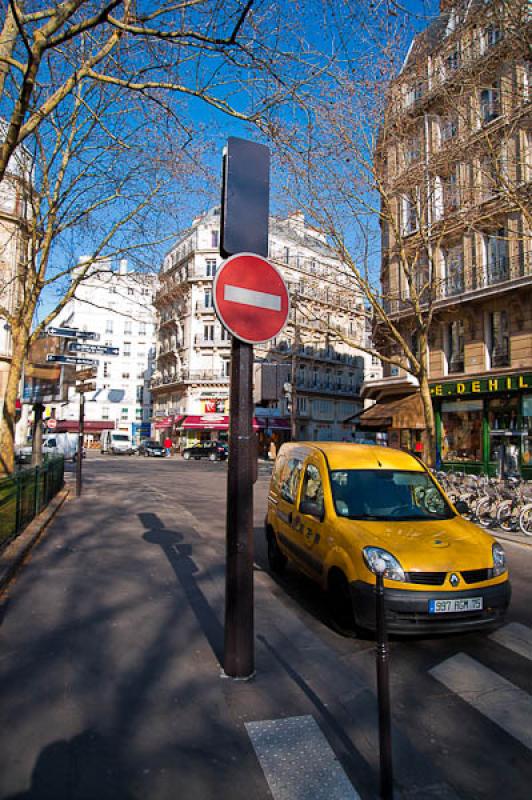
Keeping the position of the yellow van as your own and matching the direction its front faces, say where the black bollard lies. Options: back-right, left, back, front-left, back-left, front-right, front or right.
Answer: front-right

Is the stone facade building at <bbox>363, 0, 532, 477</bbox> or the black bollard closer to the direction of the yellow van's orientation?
the black bollard

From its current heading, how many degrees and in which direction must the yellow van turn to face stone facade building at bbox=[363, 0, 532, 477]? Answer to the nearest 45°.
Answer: approximately 135° to its left

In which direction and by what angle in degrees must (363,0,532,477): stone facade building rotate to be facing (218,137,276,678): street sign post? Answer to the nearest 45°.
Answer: approximately 45° to its left

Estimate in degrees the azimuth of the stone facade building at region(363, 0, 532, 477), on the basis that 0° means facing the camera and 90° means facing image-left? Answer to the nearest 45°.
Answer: approximately 45°

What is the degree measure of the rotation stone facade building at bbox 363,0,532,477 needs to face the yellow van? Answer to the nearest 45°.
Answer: approximately 45° to its left

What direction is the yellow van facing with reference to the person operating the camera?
facing the viewer and to the right of the viewer

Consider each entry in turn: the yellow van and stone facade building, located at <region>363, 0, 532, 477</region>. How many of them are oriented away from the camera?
0

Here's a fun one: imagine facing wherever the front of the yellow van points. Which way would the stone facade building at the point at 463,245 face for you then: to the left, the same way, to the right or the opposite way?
to the right
